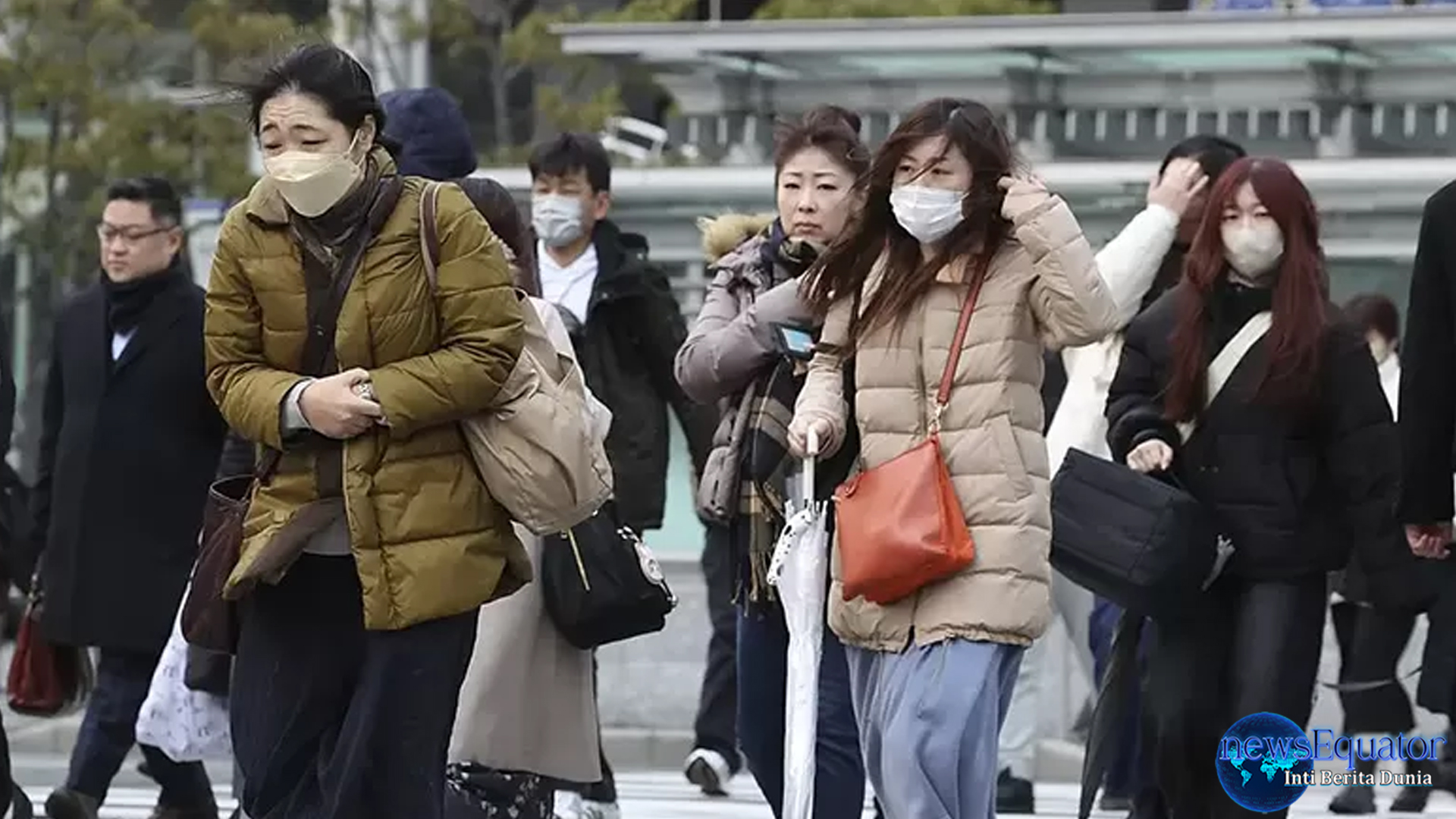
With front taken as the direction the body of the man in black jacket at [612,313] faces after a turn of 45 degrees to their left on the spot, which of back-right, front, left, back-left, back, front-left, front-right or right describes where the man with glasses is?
right

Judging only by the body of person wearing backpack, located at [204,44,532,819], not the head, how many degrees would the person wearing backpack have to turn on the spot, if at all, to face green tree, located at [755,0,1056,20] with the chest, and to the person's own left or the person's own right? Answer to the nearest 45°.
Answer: approximately 135° to the person's own right

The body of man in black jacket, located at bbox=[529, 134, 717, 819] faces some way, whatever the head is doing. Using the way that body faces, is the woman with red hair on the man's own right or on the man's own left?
on the man's own left

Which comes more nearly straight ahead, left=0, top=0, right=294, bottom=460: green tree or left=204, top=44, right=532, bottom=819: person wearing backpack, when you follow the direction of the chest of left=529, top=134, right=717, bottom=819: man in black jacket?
the person wearing backpack

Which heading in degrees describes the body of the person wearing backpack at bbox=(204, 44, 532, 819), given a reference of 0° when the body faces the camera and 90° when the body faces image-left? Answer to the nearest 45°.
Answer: approximately 45°

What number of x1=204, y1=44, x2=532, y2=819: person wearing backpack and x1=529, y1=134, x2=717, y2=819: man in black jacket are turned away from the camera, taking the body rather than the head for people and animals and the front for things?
0

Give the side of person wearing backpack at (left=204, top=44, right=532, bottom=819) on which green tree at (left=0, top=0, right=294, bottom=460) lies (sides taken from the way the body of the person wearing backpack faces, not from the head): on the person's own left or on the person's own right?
on the person's own right

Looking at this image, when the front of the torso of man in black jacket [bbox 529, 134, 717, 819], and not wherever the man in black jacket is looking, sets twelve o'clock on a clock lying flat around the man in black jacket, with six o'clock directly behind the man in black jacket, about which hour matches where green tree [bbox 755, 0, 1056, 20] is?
The green tree is roughly at 5 o'clock from the man in black jacket.

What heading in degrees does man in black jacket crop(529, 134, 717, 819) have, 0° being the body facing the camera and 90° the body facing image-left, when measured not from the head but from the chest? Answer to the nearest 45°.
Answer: approximately 45°

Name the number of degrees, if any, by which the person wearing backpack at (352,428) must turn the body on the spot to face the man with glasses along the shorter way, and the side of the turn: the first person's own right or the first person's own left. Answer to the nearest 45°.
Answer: approximately 135° to the first person's own right
